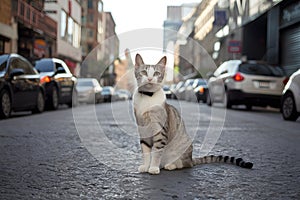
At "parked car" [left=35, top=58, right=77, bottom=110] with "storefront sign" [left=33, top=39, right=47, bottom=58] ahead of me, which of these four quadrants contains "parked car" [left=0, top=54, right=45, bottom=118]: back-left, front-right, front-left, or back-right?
back-left

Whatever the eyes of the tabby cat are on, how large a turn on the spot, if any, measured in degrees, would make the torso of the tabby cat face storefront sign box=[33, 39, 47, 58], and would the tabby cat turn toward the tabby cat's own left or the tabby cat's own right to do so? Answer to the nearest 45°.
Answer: approximately 90° to the tabby cat's own right

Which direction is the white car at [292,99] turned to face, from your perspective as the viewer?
facing away from the viewer and to the left of the viewer

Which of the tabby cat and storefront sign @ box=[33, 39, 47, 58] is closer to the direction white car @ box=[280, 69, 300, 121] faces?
the storefront sign

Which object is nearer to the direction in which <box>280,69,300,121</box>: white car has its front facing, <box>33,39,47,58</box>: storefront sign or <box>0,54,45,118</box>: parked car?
the storefront sign

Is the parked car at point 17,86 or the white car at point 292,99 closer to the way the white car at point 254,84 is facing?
the parked car

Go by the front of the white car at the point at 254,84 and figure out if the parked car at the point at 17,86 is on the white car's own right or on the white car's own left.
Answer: on the white car's own left

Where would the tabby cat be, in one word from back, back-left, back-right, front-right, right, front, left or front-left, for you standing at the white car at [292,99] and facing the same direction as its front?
back-left

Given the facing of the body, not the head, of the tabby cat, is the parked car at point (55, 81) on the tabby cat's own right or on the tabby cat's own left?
on the tabby cat's own right

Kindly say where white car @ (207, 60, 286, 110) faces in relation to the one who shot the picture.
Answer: facing away from the viewer and to the left of the viewer
